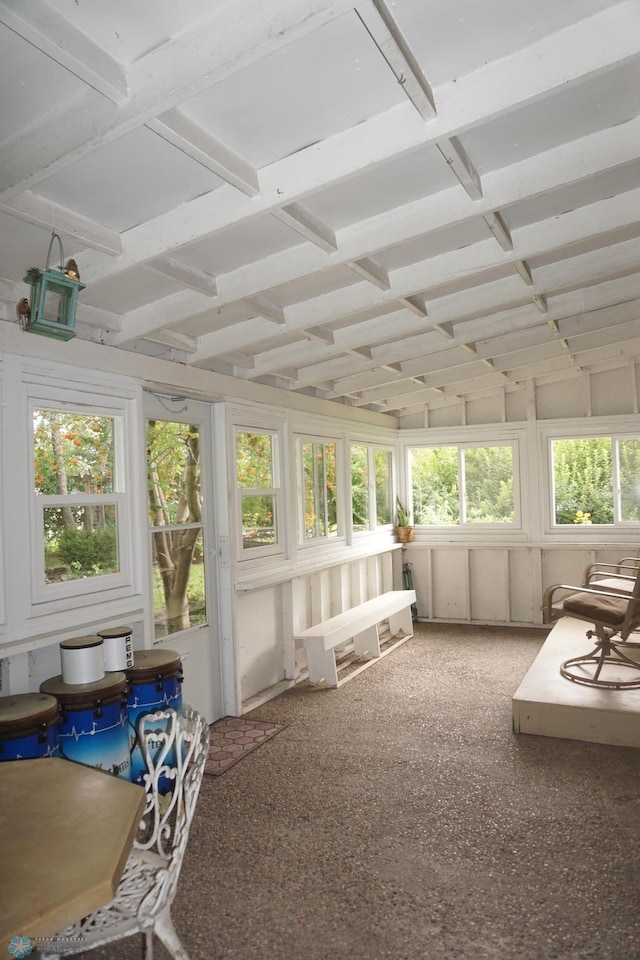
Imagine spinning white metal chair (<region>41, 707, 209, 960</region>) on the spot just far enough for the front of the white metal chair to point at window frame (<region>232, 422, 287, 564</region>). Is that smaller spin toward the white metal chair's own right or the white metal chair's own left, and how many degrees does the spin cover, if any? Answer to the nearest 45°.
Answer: approximately 135° to the white metal chair's own right

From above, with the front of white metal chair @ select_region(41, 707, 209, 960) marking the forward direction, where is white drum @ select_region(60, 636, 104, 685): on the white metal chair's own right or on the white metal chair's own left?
on the white metal chair's own right

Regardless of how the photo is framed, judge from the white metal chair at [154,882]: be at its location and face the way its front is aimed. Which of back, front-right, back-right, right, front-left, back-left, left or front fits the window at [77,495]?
back-right

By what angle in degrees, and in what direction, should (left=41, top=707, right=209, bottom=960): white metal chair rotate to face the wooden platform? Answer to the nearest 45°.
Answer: approximately 180°
